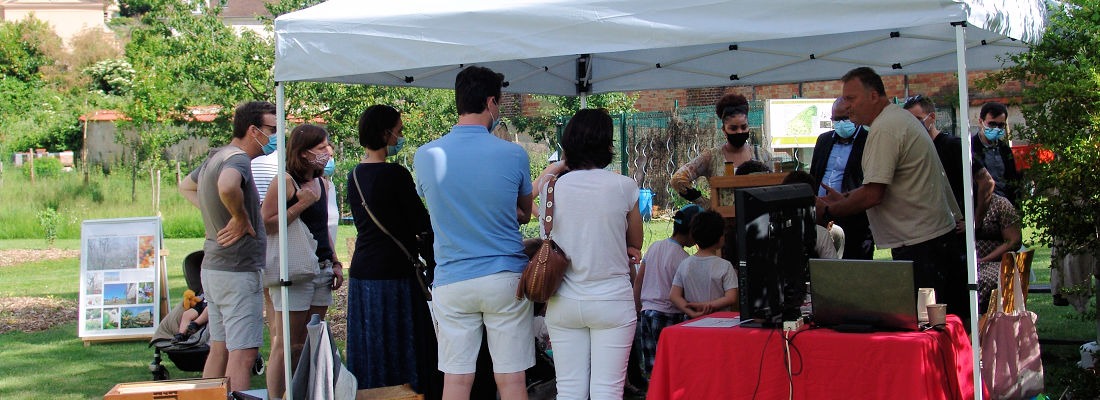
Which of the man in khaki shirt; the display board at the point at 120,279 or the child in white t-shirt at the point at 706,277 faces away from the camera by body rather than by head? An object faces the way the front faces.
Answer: the child in white t-shirt

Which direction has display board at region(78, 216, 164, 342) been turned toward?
toward the camera

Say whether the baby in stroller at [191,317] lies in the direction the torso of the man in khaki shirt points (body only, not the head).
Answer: yes

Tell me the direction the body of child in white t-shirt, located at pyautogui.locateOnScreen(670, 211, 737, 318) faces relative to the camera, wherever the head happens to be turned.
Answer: away from the camera

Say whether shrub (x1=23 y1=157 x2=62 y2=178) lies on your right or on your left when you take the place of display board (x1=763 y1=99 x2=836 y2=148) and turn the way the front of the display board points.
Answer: on your right

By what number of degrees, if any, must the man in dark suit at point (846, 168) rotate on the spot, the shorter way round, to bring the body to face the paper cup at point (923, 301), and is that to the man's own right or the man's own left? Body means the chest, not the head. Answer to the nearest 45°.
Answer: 0° — they already face it

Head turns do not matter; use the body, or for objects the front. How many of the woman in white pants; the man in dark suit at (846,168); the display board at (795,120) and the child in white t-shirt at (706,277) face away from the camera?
2

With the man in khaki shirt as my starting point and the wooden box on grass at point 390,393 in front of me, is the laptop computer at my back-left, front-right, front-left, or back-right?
front-left

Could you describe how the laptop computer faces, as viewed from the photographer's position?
facing away from the viewer

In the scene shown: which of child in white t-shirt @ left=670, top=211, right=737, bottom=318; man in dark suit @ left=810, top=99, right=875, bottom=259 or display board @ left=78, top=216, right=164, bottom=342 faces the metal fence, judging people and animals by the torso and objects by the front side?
the child in white t-shirt

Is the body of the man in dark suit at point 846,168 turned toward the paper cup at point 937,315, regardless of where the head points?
yes

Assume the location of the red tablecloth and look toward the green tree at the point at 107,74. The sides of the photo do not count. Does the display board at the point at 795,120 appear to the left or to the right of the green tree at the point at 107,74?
right

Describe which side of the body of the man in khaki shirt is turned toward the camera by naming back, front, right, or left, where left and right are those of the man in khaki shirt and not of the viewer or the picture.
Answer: left

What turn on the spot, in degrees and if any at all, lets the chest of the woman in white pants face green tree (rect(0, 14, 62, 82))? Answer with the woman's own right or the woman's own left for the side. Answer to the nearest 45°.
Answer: approximately 45° to the woman's own left
